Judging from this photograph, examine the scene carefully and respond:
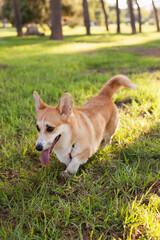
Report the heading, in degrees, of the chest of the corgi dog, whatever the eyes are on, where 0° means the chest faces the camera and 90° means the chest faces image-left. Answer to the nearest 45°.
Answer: approximately 45°

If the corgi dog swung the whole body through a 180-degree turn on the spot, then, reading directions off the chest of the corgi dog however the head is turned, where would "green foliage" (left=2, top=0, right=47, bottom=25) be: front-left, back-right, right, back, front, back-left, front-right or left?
front-left
